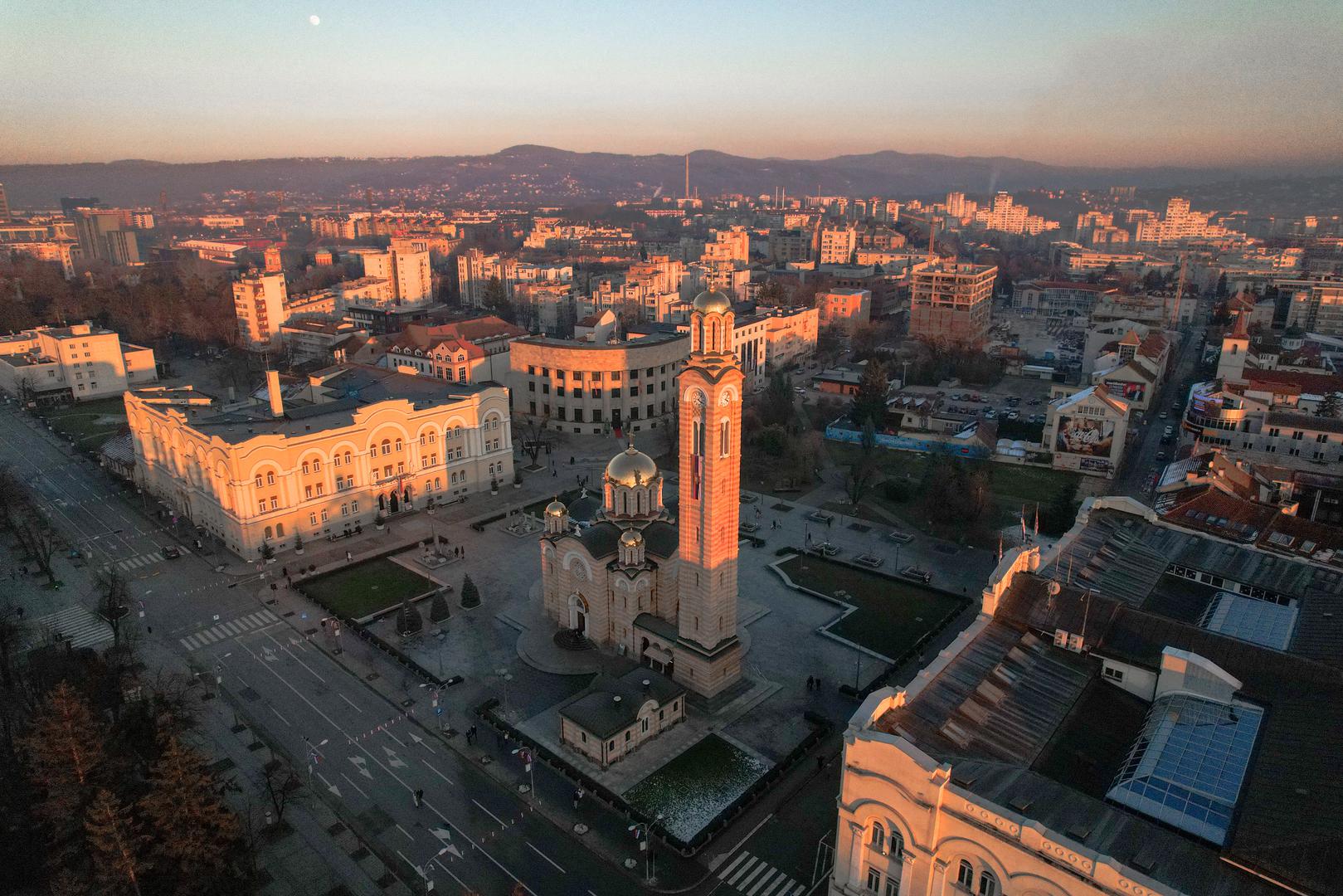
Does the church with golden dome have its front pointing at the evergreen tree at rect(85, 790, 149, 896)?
yes

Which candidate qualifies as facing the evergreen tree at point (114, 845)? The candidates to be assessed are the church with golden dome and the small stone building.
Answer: the church with golden dome

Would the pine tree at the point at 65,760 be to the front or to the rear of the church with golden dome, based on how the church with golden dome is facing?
to the front

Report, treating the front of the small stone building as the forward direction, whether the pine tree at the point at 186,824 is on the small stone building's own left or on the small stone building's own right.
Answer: on the small stone building's own right

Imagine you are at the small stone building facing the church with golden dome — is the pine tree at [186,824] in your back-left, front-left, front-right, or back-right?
back-left

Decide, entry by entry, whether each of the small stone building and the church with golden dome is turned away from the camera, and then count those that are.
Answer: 0

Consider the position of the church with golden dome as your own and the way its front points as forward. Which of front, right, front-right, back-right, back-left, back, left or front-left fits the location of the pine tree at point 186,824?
front

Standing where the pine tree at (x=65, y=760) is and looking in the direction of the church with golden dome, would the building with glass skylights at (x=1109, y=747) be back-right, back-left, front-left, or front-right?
front-right

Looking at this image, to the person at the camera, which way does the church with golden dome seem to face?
facing the viewer and to the left of the viewer
